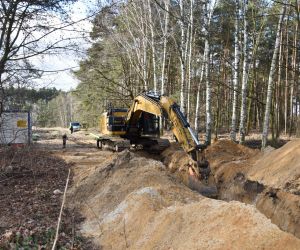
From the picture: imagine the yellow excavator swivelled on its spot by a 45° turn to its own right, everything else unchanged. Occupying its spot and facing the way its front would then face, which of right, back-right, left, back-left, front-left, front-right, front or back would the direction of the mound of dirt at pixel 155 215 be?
front

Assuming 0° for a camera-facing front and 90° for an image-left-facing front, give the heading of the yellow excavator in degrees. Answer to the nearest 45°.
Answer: approximately 315°

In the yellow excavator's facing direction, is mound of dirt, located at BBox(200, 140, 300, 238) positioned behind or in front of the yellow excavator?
in front
